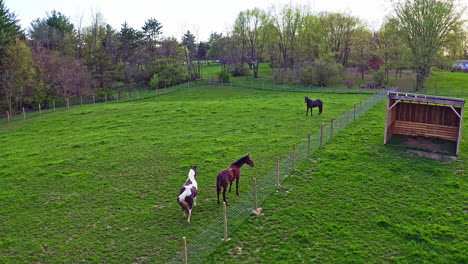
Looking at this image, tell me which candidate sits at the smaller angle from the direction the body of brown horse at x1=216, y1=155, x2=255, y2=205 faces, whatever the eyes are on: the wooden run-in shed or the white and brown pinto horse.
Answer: the wooden run-in shed

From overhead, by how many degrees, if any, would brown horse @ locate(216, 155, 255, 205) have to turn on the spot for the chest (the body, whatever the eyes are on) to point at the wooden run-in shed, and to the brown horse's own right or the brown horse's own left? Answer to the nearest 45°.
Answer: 0° — it already faces it

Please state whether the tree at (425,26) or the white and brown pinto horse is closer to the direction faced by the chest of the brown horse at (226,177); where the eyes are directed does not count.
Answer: the tree

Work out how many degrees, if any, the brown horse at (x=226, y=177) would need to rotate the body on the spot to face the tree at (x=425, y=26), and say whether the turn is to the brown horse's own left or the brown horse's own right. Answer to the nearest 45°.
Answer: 0° — it already faces it

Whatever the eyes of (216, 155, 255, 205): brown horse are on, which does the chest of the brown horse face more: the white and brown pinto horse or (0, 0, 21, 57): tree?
the tree

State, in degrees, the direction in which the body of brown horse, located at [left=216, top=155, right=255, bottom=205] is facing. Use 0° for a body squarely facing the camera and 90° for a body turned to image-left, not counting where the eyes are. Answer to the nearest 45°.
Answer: approximately 225°

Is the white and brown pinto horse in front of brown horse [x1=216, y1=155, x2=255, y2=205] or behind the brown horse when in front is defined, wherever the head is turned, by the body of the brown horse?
behind

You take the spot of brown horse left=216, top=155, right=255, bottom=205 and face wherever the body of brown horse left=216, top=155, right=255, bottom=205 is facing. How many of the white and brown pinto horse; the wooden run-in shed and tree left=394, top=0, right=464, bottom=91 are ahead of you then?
2

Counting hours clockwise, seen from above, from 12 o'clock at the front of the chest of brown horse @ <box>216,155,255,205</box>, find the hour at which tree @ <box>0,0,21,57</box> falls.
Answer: The tree is roughly at 9 o'clock from the brown horse.

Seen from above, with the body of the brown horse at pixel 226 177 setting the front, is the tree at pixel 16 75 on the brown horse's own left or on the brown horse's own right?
on the brown horse's own left
